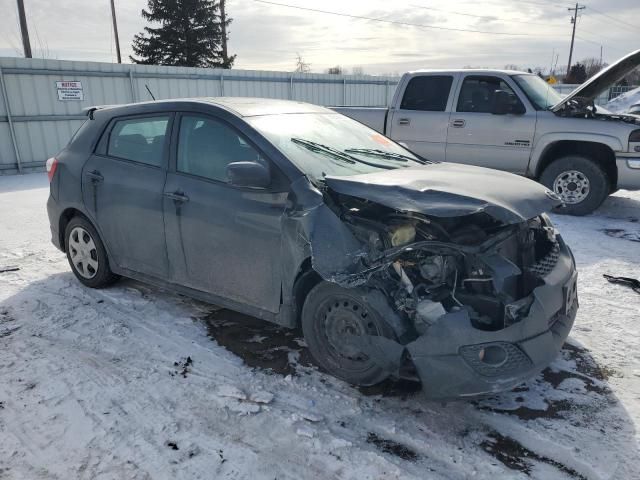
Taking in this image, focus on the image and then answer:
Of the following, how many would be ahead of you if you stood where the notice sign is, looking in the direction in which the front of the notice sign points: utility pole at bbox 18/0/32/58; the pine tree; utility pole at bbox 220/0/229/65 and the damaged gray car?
1

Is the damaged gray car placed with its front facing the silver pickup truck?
no

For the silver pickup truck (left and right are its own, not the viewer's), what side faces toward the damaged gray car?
right

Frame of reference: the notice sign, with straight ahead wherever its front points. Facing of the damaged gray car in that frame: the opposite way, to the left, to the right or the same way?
the same way

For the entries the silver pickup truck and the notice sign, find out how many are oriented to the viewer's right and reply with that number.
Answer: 1

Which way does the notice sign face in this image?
toward the camera

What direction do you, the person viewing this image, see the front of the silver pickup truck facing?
facing to the right of the viewer

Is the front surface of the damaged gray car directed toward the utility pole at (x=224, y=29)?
no

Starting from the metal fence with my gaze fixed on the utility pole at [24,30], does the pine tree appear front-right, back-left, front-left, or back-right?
front-right

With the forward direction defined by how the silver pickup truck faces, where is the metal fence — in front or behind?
behind

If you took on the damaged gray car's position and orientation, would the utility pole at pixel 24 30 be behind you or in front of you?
behind

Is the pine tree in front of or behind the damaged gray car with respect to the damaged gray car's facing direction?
behind

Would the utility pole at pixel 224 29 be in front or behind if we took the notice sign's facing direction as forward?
behind

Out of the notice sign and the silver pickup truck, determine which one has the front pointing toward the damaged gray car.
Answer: the notice sign

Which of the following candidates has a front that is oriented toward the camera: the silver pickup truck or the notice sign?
the notice sign

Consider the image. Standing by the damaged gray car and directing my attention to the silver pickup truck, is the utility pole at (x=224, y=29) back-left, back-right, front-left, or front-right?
front-left

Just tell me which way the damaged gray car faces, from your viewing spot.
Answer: facing the viewer and to the right of the viewer
